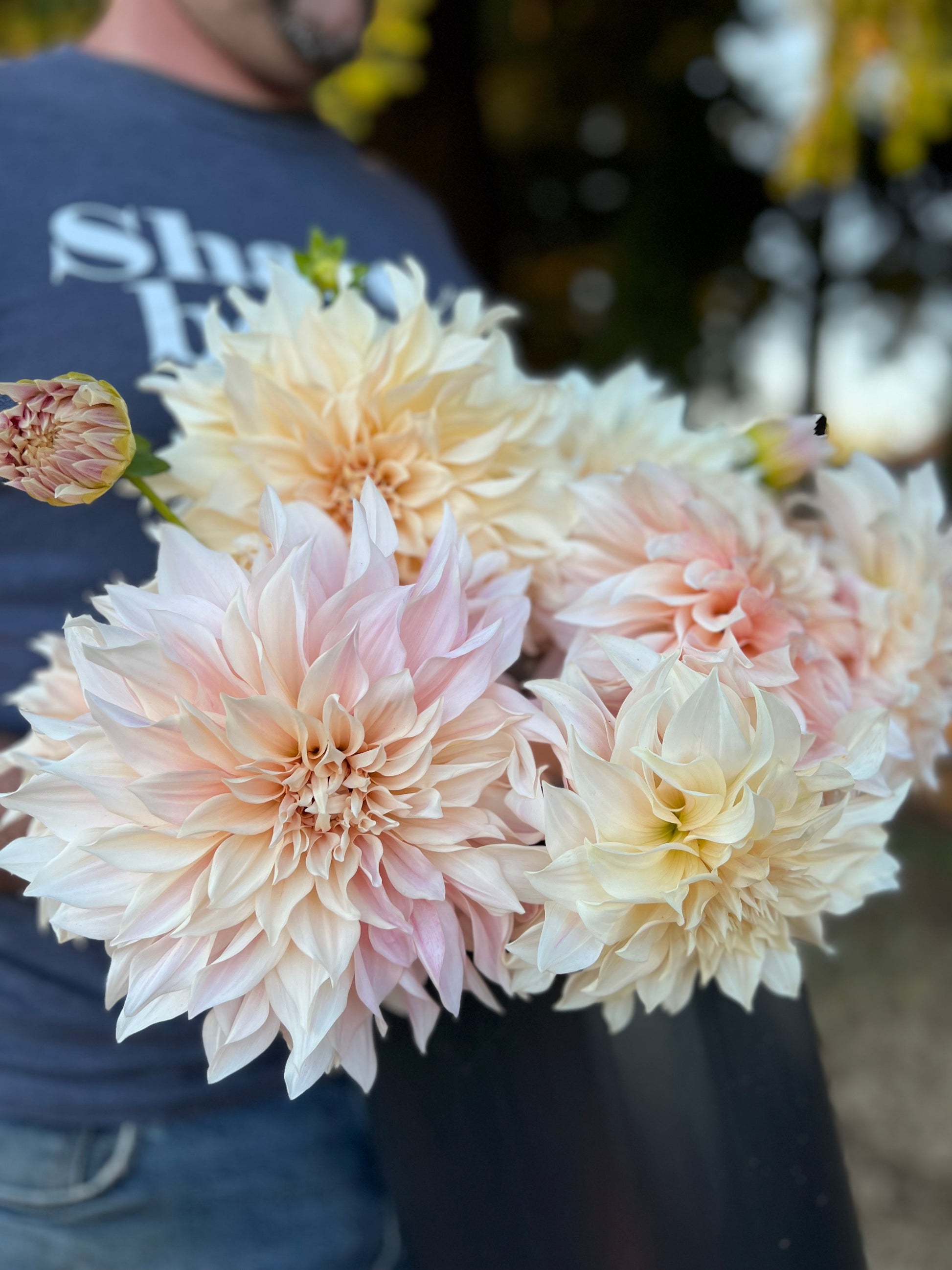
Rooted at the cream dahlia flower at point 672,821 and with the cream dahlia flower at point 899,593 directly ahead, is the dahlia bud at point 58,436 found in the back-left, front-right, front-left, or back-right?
back-left

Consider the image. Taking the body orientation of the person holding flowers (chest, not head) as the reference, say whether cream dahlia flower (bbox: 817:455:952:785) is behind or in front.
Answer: in front

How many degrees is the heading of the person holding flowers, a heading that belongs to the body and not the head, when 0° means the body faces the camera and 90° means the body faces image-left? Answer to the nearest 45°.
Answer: approximately 315°

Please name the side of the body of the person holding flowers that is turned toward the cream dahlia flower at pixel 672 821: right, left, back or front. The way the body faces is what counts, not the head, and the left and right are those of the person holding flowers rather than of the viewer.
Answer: front
